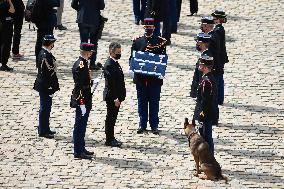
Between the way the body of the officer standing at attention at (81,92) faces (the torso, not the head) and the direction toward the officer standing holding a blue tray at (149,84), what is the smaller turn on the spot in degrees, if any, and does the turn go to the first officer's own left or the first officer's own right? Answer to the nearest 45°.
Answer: approximately 45° to the first officer's own left

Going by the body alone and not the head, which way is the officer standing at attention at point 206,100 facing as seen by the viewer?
to the viewer's left

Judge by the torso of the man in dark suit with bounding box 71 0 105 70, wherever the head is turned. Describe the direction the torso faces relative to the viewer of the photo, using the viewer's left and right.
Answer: facing away from the viewer

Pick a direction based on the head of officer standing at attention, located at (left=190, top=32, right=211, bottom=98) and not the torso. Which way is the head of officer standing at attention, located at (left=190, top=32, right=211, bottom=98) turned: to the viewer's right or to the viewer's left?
to the viewer's left

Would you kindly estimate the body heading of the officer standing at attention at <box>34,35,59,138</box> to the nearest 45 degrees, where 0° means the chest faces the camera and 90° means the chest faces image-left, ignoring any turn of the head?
approximately 270°

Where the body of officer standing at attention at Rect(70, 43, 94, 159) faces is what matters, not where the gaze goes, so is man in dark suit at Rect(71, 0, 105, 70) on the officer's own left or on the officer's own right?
on the officer's own left

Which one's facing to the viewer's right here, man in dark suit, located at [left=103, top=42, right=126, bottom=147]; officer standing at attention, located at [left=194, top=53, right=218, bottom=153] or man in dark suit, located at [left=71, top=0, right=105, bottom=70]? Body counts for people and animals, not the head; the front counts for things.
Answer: man in dark suit, located at [left=103, top=42, right=126, bottom=147]

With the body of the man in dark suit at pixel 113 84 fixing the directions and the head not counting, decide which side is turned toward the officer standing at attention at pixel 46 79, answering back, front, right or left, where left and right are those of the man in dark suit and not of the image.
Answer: back

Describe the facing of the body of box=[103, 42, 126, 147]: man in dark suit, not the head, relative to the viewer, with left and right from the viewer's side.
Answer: facing to the right of the viewer

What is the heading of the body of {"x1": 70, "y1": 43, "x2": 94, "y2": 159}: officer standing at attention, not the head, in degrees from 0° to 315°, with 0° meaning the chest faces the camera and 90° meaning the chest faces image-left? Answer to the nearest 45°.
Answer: approximately 270°
